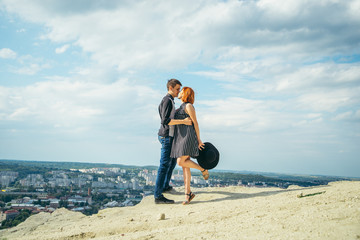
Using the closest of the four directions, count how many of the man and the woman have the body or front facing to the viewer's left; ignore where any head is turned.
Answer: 1

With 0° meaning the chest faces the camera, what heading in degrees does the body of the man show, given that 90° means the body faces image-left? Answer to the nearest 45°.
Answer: approximately 270°

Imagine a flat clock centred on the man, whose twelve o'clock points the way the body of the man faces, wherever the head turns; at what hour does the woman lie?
The woman is roughly at 1 o'clock from the man.

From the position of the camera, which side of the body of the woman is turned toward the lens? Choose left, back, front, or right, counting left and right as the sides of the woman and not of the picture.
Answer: left

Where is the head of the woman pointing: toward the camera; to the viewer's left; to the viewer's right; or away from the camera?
to the viewer's left

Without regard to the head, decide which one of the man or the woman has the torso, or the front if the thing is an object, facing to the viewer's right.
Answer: the man

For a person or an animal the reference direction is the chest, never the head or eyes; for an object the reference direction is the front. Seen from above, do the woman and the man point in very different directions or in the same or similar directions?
very different directions
